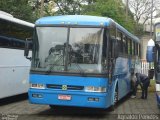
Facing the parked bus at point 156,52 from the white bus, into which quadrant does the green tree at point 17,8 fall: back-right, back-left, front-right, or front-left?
back-left

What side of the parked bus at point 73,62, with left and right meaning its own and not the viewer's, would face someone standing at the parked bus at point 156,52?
left

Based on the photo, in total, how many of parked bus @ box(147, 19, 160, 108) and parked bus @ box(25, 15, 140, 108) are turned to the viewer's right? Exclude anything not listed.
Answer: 0

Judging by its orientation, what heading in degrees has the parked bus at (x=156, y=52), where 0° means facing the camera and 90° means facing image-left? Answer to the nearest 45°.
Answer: approximately 45°

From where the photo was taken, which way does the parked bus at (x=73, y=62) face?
toward the camera

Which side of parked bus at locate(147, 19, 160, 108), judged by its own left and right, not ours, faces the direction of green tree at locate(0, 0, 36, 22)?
right

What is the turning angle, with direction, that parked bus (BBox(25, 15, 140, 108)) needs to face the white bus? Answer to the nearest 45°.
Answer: approximately 135° to its right
